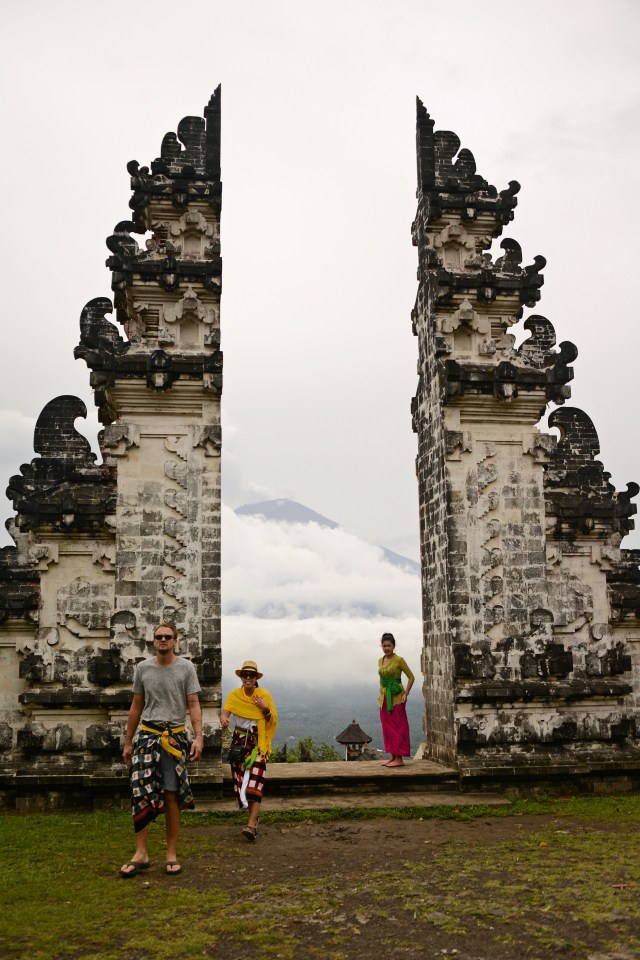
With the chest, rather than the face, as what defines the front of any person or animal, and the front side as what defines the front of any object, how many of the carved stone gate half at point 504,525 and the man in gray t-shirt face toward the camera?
2

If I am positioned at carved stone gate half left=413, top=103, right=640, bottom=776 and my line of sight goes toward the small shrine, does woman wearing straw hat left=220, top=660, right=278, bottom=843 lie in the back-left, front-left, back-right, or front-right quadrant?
back-left

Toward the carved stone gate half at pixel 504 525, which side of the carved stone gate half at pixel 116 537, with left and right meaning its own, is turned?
left

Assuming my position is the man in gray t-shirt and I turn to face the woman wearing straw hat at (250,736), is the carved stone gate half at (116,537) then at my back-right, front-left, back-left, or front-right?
front-left

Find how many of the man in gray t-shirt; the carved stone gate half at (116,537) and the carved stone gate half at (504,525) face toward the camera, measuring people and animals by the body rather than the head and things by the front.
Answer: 3

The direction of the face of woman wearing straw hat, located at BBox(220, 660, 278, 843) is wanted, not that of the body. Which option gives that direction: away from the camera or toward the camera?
toward the camera

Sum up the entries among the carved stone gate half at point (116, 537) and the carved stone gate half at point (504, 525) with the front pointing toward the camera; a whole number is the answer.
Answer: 2

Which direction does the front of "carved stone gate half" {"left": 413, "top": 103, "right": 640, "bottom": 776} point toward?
toward the camera

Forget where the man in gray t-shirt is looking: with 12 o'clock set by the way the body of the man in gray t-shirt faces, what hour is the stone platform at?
The stone platform is roughly at 7 o'clock from the man in gray t-shirt.

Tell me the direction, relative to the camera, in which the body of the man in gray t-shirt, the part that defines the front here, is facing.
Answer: toward the camera

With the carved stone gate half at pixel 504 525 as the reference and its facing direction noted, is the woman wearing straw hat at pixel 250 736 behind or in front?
in front

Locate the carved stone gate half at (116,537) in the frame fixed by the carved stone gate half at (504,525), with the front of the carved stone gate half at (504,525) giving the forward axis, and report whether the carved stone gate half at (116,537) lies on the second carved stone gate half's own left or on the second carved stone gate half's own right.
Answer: on the second carved stone gate half's own right

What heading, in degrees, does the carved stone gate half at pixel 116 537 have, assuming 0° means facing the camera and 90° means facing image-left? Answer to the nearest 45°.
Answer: approximately 0°
